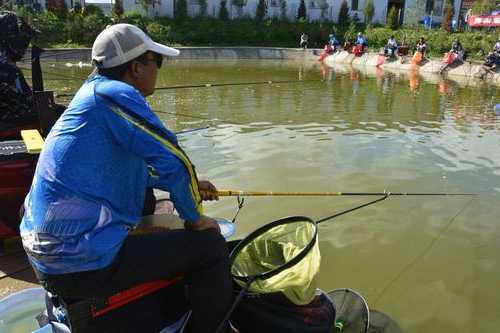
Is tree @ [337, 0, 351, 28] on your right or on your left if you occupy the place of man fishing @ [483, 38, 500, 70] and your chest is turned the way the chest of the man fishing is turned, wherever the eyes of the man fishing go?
on your right

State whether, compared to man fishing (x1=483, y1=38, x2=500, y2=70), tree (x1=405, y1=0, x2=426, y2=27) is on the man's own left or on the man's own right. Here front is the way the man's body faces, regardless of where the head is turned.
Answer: on the man's own right
